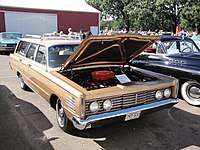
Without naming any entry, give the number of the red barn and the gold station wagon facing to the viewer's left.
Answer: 0

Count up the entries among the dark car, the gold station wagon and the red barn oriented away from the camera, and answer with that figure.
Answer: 0

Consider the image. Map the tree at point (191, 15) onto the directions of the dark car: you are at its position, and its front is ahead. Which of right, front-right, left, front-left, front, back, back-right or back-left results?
back-left

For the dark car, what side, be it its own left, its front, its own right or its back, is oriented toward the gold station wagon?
right

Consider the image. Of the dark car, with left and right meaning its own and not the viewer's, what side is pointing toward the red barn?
back

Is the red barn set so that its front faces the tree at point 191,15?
no

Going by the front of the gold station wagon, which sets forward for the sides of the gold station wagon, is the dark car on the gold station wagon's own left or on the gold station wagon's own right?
on the gold station wagon's own left

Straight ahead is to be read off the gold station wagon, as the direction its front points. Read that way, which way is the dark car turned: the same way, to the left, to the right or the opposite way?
the same way

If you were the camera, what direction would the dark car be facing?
facing the viewer and to the right of the viewer

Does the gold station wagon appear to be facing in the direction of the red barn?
no

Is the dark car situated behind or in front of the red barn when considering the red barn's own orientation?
in front

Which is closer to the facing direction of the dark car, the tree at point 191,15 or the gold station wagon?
the gold station wagon

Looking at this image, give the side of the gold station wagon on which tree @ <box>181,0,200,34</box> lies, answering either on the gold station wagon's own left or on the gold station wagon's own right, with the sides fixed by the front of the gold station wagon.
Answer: on the gold station wagon's own left

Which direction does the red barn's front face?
toward the camera

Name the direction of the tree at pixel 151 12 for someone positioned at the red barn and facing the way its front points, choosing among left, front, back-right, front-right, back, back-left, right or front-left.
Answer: back-left
